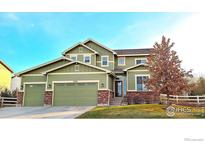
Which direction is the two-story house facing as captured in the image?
toward the camera

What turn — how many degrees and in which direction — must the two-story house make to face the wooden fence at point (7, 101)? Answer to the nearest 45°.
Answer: approximately 45° to its right
